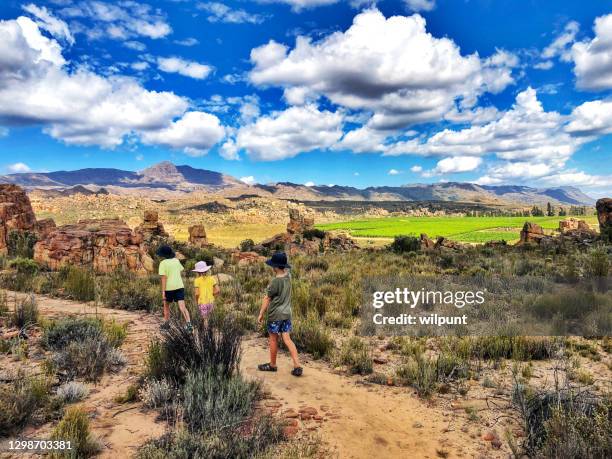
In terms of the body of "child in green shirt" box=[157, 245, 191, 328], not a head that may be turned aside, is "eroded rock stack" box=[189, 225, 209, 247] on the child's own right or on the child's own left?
on the child's own right

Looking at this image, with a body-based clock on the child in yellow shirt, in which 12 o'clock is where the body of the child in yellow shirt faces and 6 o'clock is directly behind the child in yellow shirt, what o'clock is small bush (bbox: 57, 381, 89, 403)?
The small bush is roughly at 7 o'clock from the child in yellow shirt.

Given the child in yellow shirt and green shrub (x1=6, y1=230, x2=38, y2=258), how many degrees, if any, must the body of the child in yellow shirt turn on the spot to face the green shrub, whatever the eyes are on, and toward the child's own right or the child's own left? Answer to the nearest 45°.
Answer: approximately 45° to the child's own left

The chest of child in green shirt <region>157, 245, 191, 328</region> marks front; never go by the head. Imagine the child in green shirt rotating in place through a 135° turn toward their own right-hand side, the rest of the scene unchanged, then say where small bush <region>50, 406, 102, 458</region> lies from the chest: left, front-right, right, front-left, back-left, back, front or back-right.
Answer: right

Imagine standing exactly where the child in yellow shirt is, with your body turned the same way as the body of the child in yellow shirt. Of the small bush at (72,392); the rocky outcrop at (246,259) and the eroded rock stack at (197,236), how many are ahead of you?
2

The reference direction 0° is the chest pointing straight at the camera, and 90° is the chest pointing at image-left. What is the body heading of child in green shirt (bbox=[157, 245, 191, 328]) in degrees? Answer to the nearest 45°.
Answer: approximately 135°

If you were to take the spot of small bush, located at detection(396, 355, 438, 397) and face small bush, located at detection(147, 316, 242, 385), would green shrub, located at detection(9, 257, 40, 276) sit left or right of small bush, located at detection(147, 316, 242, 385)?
right

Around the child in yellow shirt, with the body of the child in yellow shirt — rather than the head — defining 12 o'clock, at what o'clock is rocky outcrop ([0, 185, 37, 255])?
The rocky outcrop is roughly at 11 o'clock from the child in yellow shirt.

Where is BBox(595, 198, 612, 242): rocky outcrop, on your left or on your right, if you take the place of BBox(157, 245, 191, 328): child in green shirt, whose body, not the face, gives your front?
on your right

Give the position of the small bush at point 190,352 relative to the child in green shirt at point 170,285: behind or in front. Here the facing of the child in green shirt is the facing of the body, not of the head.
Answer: behind

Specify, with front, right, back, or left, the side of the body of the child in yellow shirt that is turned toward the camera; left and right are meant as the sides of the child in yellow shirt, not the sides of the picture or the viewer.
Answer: back

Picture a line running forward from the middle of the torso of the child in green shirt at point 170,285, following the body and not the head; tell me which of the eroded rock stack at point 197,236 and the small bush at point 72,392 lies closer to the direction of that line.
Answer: the eroded rock stack

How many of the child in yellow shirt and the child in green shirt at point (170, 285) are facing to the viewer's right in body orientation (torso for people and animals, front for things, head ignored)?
0

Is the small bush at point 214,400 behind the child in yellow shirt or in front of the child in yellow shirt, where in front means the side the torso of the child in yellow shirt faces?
behind
